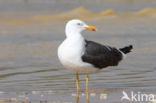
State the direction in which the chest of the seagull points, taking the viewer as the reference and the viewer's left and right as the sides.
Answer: facing the viewer and to the left of the viewer
